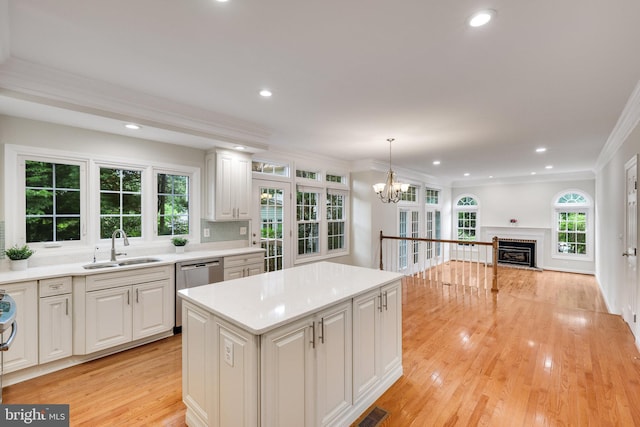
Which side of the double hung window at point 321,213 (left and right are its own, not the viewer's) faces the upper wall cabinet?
right

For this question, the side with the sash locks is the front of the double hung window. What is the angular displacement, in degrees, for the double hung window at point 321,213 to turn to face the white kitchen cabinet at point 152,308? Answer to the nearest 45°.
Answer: approximately 90° to its right

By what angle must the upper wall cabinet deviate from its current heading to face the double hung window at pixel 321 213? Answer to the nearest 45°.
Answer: approximately 90° to its left

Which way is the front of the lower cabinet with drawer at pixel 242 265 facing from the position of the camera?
facing the viewer and to the right of the viewer

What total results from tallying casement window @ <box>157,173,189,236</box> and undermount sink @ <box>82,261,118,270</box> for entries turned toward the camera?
2

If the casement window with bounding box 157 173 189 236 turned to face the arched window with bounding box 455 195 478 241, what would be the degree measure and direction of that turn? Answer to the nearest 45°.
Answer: approximately 90° to its left

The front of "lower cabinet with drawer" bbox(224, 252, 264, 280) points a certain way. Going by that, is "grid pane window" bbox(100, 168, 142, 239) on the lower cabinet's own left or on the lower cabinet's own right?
on the lower cabinet's own right

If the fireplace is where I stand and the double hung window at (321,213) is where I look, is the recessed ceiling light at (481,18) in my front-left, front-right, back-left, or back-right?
front-left

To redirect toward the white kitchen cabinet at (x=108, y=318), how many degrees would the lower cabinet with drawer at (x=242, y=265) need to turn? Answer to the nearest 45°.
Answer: approximately 90° to its right

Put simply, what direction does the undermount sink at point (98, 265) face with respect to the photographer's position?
facing the viewer
